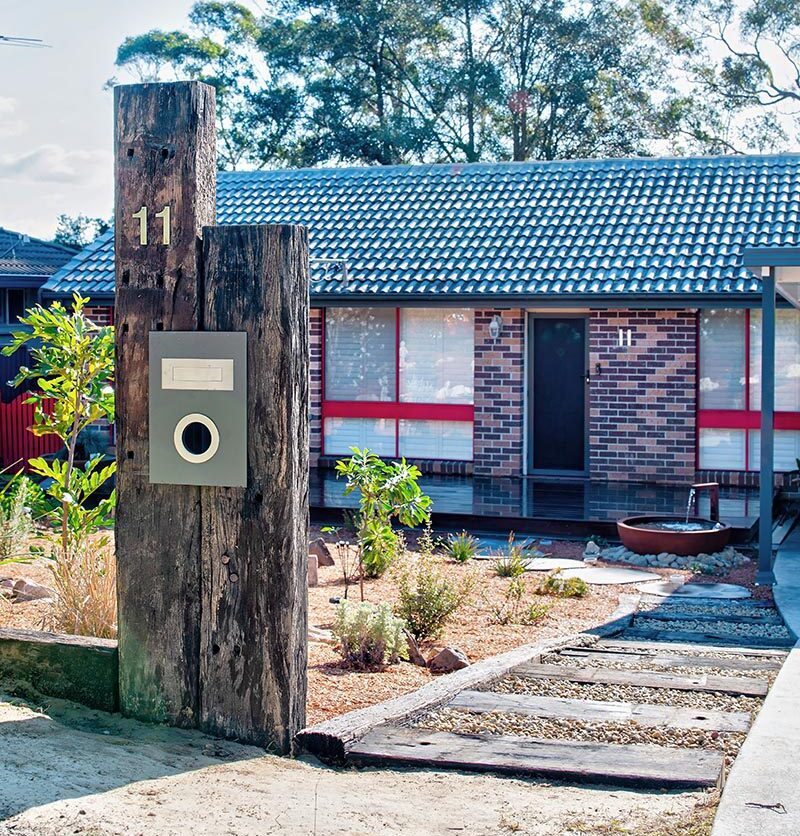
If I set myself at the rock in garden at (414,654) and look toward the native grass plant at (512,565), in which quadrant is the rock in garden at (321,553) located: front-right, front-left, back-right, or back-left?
front-left

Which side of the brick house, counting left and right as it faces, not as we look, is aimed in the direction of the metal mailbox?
front

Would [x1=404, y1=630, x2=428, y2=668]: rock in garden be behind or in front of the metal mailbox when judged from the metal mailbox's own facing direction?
behind

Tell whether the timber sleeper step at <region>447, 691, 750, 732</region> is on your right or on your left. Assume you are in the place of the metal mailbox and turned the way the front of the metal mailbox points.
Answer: on your left

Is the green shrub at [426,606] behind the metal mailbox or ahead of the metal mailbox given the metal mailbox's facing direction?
behind

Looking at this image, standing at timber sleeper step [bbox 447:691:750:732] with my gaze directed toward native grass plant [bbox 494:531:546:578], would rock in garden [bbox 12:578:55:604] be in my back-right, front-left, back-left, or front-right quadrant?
front-left

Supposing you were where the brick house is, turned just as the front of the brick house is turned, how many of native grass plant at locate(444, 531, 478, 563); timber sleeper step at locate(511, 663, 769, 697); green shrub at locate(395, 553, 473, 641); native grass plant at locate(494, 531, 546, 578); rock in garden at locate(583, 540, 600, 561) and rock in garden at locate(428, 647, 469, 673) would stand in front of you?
6

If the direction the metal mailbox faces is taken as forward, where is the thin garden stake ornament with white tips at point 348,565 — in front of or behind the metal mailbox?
behind

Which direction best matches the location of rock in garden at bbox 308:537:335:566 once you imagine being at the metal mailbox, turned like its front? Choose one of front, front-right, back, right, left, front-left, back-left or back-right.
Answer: back

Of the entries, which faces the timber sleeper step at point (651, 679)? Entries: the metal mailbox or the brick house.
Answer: the brick house

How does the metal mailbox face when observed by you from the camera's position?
facing the viewer

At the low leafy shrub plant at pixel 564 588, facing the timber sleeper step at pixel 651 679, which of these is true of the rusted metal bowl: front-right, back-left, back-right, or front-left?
back-left

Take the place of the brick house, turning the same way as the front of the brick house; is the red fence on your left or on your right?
on your right

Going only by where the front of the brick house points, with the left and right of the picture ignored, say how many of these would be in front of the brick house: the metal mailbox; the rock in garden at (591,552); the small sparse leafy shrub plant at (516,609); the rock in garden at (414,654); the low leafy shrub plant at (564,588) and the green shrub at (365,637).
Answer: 6

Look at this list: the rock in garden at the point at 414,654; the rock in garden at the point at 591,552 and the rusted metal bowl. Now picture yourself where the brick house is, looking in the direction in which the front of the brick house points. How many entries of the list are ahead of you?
3

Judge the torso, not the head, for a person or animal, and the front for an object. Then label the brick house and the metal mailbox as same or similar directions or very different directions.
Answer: same or similar directions

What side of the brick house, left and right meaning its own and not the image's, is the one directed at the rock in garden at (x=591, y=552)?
front

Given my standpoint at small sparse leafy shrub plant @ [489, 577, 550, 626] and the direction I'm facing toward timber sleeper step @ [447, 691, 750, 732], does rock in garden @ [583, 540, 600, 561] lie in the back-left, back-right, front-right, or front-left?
back-left
